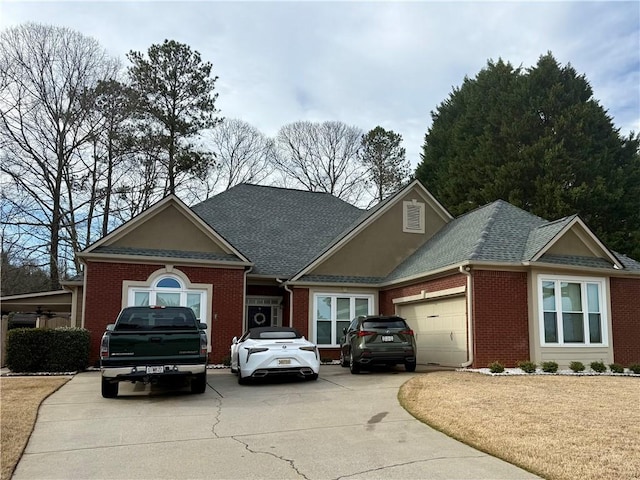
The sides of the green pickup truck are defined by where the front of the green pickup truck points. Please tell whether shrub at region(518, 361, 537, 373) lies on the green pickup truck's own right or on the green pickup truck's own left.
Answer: on the green pickup truck's own right

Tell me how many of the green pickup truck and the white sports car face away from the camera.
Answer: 2

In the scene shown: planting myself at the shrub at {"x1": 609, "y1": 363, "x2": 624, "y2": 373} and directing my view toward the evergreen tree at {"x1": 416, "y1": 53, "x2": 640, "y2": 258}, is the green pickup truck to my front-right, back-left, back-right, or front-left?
back-left

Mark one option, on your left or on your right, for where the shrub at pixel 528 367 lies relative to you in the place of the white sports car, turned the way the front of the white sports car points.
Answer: on your right

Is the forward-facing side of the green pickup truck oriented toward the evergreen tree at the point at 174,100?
yes

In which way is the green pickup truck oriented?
away from the camera

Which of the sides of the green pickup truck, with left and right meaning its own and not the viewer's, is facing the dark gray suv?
right

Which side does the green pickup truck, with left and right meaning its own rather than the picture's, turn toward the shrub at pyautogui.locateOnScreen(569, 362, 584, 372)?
right

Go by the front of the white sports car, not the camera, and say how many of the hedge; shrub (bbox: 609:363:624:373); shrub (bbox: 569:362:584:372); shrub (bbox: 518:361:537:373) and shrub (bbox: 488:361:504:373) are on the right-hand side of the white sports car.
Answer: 4

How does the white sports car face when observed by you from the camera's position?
facing away from the viewer
